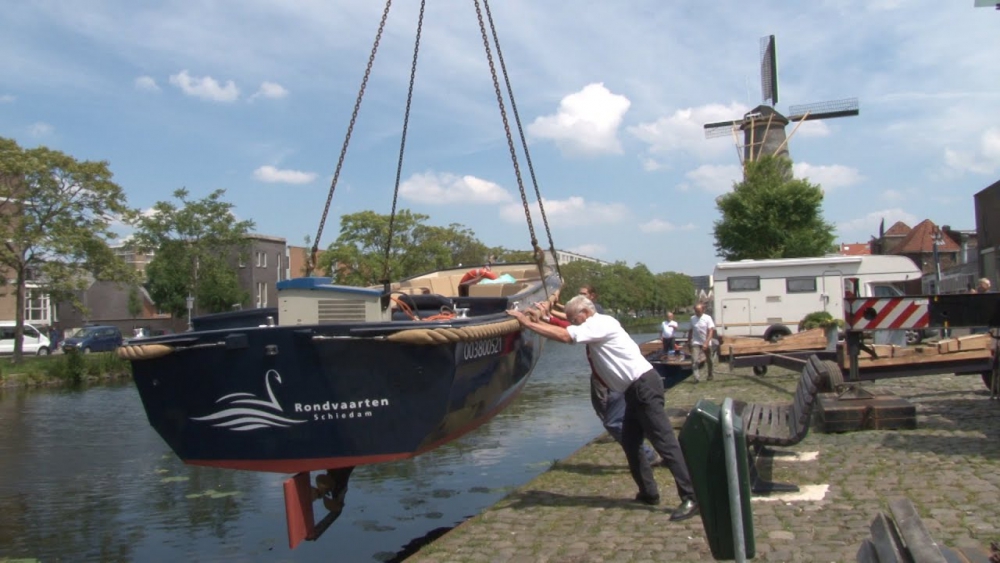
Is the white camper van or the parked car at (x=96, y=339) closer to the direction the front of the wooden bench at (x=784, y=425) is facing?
the parked car

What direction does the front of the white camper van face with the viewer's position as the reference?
facing to the right of the viewer

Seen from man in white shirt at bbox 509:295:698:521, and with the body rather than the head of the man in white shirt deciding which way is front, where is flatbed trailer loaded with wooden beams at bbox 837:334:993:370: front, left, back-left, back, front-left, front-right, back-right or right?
back-right

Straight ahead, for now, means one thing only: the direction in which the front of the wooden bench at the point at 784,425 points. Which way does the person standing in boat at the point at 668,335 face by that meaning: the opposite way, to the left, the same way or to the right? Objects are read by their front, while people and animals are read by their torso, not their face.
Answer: to the left

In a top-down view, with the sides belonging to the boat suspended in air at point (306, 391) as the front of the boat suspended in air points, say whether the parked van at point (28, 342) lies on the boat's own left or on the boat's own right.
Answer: on the boat's own left

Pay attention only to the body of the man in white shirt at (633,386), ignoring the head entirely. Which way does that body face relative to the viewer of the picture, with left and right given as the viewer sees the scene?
facing to the left of the viewer

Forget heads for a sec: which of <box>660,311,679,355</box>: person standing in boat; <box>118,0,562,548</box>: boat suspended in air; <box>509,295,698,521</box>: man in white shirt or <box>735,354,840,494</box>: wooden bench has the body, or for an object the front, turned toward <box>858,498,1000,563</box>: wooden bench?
the person standing in boat

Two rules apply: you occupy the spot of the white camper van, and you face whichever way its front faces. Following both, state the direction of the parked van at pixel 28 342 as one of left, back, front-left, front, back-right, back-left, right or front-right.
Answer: back

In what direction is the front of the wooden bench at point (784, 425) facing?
to the viewer's left

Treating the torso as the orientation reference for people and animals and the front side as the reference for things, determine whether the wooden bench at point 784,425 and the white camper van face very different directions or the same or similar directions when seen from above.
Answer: very different directions

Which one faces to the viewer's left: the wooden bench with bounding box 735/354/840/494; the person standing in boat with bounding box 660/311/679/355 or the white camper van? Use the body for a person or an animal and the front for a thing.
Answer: the wooden bench

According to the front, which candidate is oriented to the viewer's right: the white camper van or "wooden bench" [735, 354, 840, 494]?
the white camper van

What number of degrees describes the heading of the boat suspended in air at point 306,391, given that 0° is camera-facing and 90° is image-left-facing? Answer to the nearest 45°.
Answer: approximately 225°

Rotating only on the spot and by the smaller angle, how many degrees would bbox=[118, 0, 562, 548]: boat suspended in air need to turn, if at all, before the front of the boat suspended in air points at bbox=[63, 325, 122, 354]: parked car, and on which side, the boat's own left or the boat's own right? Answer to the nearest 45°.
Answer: approximately 45° to the boat's own left

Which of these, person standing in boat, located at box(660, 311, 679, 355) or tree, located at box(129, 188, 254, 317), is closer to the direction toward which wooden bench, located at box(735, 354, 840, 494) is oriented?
the tree
